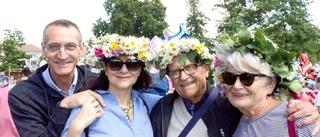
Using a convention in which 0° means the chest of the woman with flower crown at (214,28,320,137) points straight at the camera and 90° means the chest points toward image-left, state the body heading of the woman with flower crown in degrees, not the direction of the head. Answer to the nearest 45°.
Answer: approximately 45°

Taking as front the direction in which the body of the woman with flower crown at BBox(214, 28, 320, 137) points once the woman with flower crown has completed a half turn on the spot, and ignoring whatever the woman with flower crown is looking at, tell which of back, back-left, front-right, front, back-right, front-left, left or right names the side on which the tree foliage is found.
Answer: front-left

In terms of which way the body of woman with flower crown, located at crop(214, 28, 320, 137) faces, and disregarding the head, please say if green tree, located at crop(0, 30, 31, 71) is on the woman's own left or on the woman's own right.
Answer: on the woman's own right

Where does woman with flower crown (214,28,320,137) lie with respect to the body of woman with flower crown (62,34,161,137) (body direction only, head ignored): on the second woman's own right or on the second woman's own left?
on the second woman's own left

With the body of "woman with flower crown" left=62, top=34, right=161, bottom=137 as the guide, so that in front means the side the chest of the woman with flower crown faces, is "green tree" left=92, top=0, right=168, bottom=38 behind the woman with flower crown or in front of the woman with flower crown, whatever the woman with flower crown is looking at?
behind

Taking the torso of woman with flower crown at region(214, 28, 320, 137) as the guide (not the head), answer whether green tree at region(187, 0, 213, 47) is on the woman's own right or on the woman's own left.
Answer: on the woman's own right

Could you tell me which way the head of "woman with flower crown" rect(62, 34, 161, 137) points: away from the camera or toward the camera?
toward the camera

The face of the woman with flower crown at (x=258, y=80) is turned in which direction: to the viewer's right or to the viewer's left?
to the viewer's left

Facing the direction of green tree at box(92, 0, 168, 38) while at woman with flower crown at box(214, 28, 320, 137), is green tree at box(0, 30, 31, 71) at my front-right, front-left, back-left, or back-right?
front-left

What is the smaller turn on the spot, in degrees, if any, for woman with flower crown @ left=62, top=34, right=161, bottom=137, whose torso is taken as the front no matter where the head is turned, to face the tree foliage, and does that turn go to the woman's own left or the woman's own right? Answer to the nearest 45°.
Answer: approximately 135° to the woman's own left

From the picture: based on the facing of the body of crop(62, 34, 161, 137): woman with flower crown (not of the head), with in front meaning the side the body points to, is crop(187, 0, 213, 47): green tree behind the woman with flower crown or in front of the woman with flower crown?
behind

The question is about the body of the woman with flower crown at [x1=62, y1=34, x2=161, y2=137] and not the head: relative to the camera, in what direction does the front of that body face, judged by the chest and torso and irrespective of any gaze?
toward the camera

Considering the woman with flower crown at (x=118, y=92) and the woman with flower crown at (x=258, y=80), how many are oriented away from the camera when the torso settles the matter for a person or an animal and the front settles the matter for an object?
0
